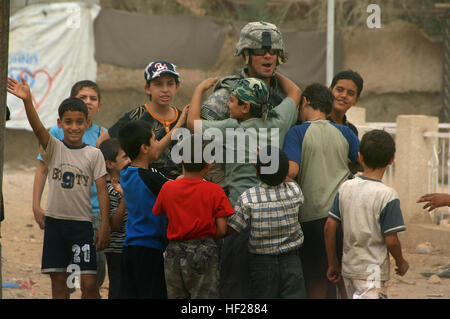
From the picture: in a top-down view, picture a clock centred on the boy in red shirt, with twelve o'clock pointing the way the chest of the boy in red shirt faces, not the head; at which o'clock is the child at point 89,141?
The child is roughly at 11 o'clock from the boy in red shirt.

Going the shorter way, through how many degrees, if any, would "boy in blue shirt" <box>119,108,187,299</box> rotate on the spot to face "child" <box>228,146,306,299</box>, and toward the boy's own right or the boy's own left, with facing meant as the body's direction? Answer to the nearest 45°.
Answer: approximately 45° to the boy's own right

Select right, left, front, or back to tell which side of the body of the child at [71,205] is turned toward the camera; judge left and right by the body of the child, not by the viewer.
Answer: front

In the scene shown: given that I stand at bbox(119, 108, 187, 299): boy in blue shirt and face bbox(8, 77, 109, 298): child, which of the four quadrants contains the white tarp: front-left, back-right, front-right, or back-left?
front-right

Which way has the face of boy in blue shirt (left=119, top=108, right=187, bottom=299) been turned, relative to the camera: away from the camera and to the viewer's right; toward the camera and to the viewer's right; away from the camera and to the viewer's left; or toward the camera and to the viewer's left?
away from the camera and to the viewer's right

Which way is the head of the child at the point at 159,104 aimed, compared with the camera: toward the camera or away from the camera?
toward the camera

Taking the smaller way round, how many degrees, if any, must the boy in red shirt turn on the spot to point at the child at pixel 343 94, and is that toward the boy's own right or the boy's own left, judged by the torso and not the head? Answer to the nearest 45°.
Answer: approximately 45° to the boy's own right

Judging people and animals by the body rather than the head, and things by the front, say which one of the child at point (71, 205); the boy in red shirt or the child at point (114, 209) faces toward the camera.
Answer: the child at point (71, 205)

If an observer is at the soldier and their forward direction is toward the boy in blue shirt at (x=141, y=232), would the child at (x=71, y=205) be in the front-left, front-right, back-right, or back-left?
front-right

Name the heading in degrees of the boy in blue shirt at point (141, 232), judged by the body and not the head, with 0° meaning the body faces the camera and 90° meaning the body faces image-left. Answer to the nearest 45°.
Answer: approximately 225°

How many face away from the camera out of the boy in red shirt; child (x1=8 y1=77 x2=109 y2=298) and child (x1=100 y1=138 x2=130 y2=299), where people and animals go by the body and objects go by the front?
1

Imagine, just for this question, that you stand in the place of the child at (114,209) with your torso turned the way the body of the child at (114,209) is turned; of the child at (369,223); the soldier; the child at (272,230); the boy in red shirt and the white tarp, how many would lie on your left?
1

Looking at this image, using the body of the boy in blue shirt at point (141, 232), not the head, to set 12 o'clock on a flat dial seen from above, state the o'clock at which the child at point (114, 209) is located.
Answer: The child is roughly at 10 o'clock from the boy in blue shirt.

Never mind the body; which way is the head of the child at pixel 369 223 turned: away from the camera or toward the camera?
away from the camera

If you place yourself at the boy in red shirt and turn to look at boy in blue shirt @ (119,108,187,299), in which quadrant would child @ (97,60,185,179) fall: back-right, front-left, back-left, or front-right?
front-right

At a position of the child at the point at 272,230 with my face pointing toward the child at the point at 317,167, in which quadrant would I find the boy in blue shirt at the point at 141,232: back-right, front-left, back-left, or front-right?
back-left

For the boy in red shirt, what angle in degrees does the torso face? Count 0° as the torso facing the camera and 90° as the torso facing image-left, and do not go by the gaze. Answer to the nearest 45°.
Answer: approximately 180°
